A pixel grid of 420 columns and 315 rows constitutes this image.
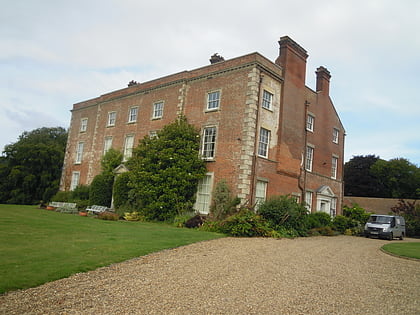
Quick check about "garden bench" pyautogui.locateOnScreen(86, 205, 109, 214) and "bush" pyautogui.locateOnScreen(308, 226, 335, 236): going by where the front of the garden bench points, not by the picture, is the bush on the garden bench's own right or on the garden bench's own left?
on the garden bench's own left

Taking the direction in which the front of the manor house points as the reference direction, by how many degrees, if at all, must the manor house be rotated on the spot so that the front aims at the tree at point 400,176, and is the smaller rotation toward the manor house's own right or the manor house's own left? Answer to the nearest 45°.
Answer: approximately 180°

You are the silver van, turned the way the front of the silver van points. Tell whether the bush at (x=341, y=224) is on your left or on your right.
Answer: on your right

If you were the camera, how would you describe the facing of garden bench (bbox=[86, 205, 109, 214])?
facing the viewer and to the left of the viewer

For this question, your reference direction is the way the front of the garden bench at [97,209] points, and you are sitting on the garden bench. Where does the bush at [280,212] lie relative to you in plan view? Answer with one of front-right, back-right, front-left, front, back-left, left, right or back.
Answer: left

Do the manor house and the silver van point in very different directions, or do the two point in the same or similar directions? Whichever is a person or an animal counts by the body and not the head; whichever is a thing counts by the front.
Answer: same or similar directions

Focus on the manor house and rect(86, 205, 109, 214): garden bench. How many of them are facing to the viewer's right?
0

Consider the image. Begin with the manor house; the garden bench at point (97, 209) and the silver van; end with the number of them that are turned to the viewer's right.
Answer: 0

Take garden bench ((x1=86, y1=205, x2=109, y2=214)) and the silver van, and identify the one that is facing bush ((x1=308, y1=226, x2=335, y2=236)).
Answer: the silver van

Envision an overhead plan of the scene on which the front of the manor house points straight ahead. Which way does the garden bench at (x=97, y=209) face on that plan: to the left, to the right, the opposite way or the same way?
the same way

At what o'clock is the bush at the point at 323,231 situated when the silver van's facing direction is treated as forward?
The bush is roughly at 2 o'clock from the silver van.

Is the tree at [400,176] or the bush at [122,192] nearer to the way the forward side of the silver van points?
the bush

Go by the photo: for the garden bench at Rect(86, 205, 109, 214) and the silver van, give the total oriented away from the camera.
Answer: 0

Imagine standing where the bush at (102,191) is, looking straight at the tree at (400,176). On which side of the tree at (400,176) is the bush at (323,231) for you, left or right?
right
